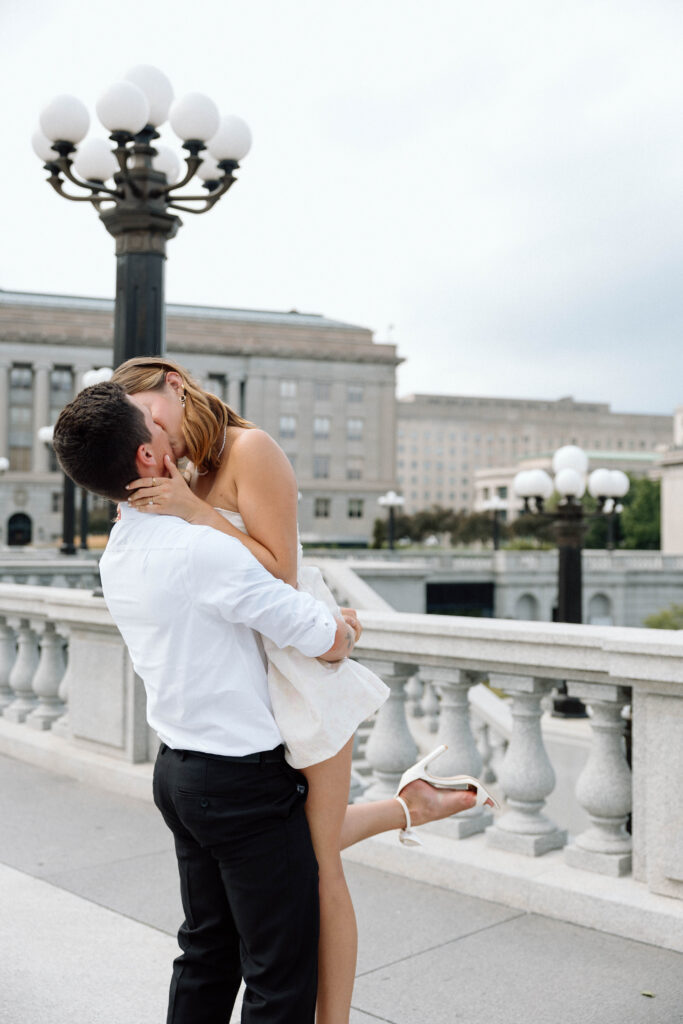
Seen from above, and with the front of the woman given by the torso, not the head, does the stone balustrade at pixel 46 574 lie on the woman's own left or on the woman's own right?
on the woman's own right

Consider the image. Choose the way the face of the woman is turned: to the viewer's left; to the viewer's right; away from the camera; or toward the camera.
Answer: to the viewer's left

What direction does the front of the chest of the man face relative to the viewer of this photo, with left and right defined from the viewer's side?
facing away from the viewer and to the right of the viewer

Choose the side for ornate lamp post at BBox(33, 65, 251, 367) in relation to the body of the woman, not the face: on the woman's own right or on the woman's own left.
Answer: on the woman's own right

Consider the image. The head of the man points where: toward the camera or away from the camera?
away from the camera

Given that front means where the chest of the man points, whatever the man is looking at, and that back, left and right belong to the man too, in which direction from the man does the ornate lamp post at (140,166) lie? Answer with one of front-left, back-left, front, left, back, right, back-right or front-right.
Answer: front-left

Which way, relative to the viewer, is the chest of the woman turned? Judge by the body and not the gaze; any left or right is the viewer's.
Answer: facing to the left of the viewer

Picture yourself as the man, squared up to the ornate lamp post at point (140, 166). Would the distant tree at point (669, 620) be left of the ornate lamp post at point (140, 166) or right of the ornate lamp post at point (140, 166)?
right
